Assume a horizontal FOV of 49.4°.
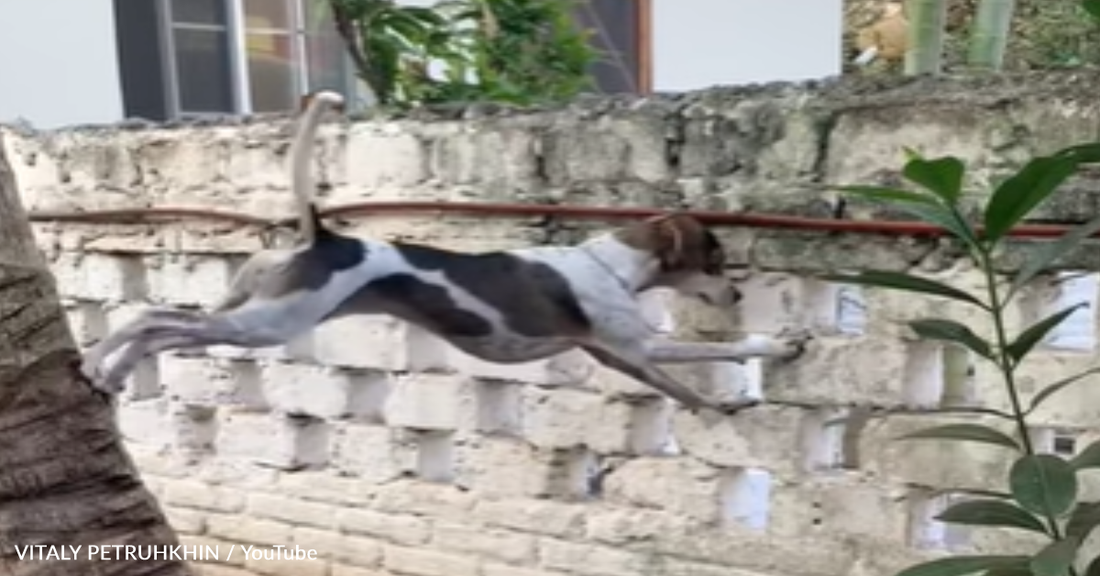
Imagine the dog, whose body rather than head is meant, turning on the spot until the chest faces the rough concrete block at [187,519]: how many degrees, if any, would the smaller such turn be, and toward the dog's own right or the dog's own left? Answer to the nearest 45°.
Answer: approximately 135° to the dog's own left

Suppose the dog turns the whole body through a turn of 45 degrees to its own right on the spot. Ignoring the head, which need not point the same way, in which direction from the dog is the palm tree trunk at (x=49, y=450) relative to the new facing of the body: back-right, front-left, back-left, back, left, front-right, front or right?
right

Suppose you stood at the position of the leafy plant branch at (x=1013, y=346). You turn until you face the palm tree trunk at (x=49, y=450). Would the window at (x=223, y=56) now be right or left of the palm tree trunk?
right

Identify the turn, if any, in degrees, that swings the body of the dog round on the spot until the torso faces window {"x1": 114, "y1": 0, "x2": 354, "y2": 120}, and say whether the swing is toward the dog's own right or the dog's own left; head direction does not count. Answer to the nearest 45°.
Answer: approximately 90° to the dog's own left

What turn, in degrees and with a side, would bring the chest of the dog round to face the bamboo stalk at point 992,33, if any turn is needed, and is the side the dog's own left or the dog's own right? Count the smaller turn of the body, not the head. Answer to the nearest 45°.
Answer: approximately 45° to the dog's own left

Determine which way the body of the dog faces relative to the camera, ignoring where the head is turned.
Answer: to the viewer's right
